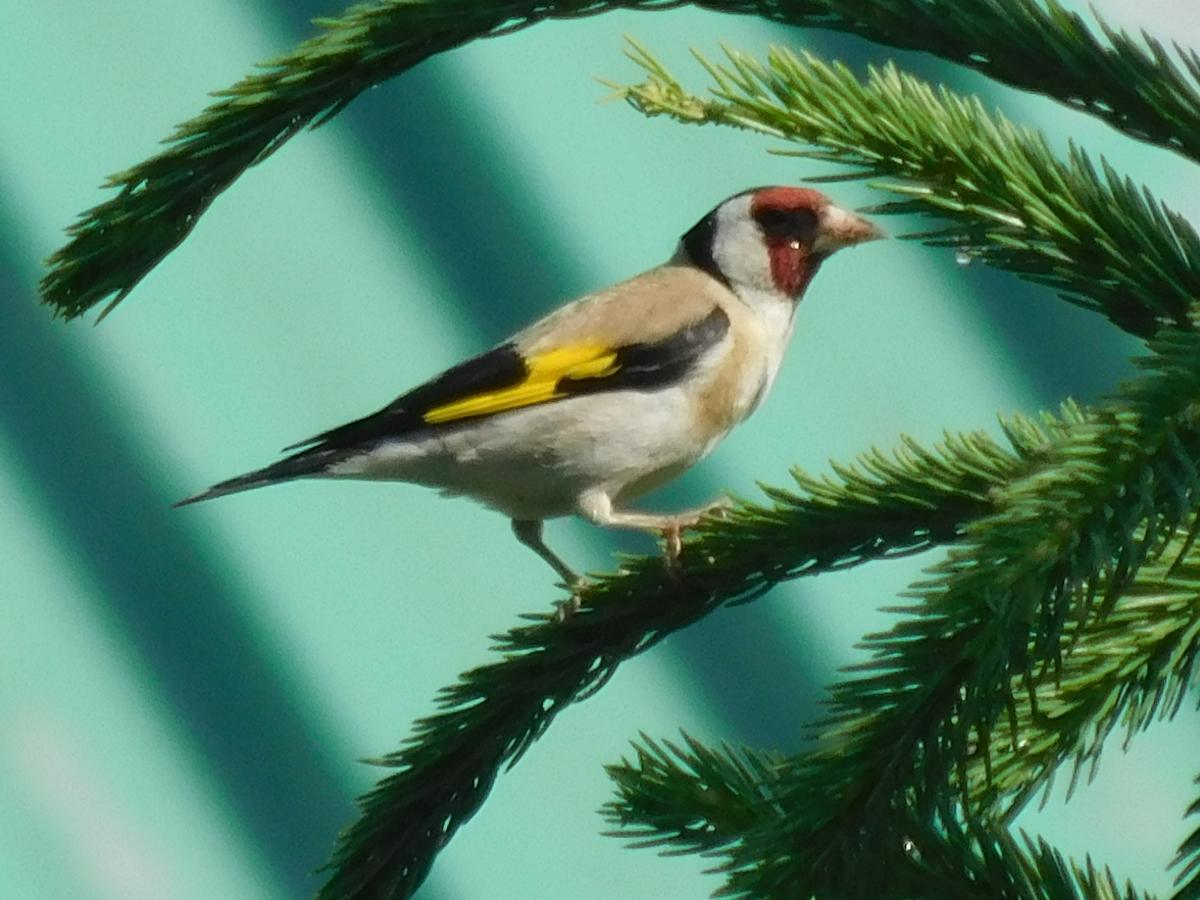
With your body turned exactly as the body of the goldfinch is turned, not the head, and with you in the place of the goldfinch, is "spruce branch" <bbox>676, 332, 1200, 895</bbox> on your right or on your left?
on your right

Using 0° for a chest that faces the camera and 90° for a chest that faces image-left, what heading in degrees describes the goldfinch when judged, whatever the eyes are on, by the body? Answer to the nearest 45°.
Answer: approximately 270°

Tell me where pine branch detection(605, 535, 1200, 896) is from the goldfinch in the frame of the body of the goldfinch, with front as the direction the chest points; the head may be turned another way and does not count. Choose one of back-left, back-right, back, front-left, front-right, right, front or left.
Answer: front
